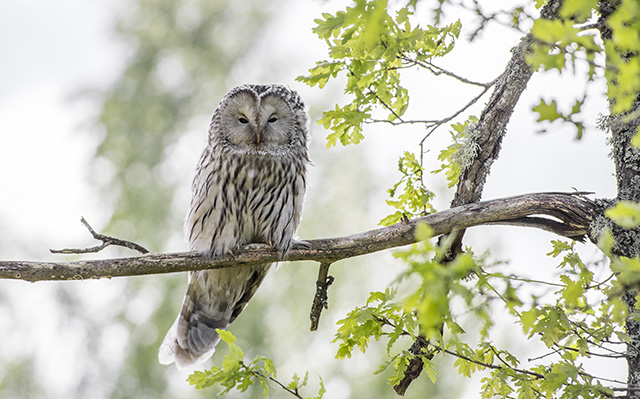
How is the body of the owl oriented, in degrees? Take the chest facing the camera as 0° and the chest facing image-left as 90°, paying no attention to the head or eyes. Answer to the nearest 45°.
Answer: approximately 0°

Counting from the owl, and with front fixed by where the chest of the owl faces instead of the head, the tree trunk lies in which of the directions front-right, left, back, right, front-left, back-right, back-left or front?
front-left
